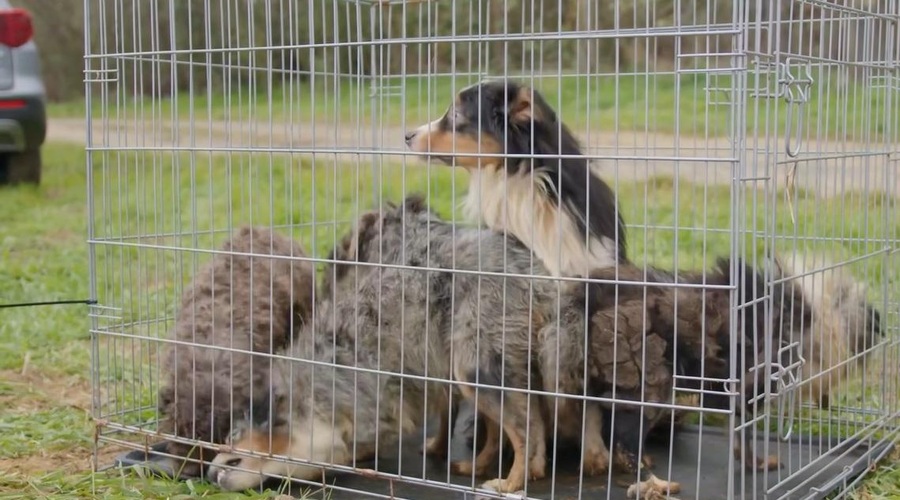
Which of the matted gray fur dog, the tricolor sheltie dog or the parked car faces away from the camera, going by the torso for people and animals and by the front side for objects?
the parked car

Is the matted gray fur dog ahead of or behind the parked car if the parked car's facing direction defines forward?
behind

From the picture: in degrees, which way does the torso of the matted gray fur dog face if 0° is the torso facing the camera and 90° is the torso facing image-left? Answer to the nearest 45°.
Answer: approximately 90°

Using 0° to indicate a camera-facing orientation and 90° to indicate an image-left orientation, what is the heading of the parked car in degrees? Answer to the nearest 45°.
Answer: approximately 180°

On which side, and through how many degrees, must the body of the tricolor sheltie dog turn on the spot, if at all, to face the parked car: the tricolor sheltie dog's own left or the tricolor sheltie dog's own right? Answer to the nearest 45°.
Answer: approximately 45° to the tricolor sheltie dog's own right

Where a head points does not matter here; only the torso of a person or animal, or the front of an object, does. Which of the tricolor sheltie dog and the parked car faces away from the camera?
the parked car

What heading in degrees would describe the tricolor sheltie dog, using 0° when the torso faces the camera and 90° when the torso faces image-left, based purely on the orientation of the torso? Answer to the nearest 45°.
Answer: approximately 90°

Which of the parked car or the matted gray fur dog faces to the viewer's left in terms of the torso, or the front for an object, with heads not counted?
the matted gray fur dog
